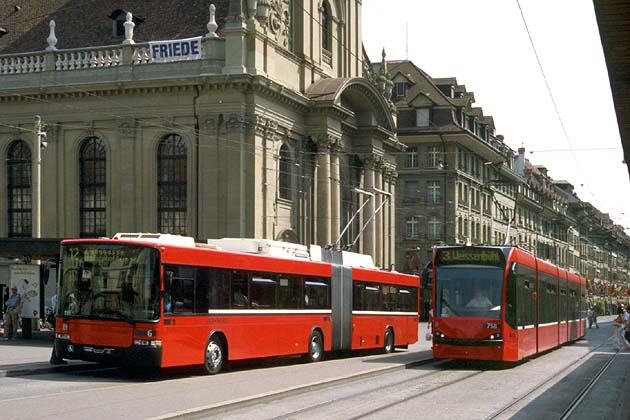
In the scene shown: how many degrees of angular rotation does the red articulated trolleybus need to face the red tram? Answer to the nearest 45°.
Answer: approximately 180°

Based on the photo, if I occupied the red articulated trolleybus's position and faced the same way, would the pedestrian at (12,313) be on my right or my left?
on my right

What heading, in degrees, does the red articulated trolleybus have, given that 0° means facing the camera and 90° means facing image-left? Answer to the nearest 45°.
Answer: approximately 45°
